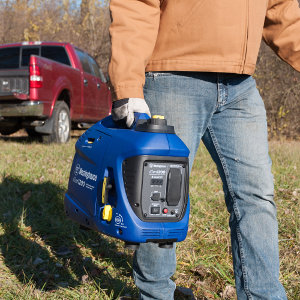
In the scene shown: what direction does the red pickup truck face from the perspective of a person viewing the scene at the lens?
facing away from the viewer and to the right of the viewer

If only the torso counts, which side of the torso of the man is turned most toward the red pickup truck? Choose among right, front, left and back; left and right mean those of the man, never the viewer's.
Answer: back

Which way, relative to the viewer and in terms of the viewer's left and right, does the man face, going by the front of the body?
facing the viewer and to the right of the viewer

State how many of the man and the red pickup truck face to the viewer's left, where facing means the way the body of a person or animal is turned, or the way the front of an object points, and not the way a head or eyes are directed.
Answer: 0

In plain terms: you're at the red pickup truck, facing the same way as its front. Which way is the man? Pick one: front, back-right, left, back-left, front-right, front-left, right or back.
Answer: back-right
